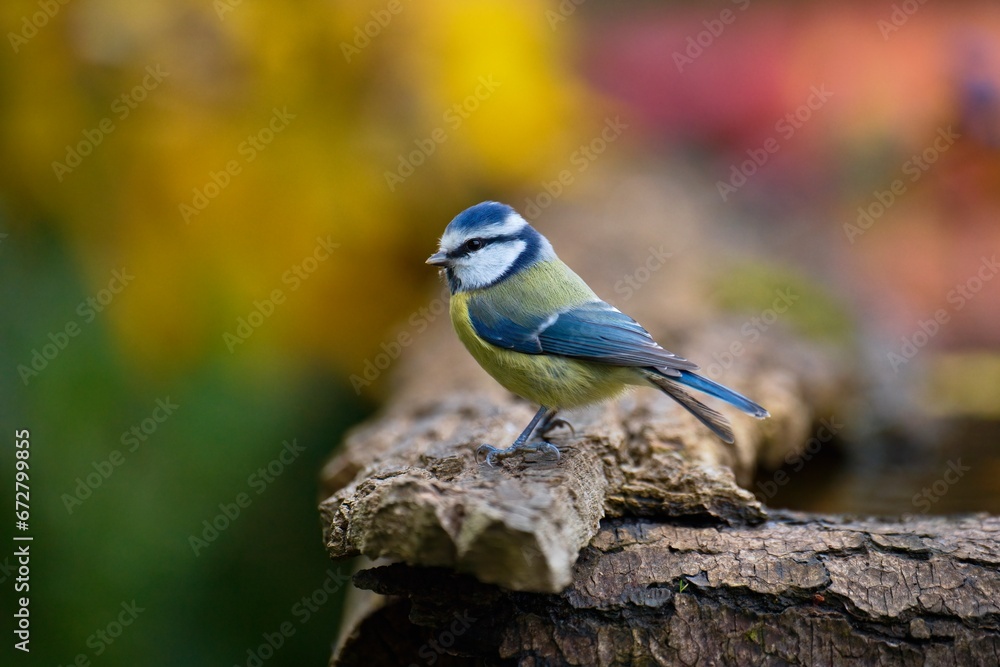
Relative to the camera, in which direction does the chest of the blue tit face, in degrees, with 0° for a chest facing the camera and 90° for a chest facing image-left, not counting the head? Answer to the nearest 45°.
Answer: approximately 90°
